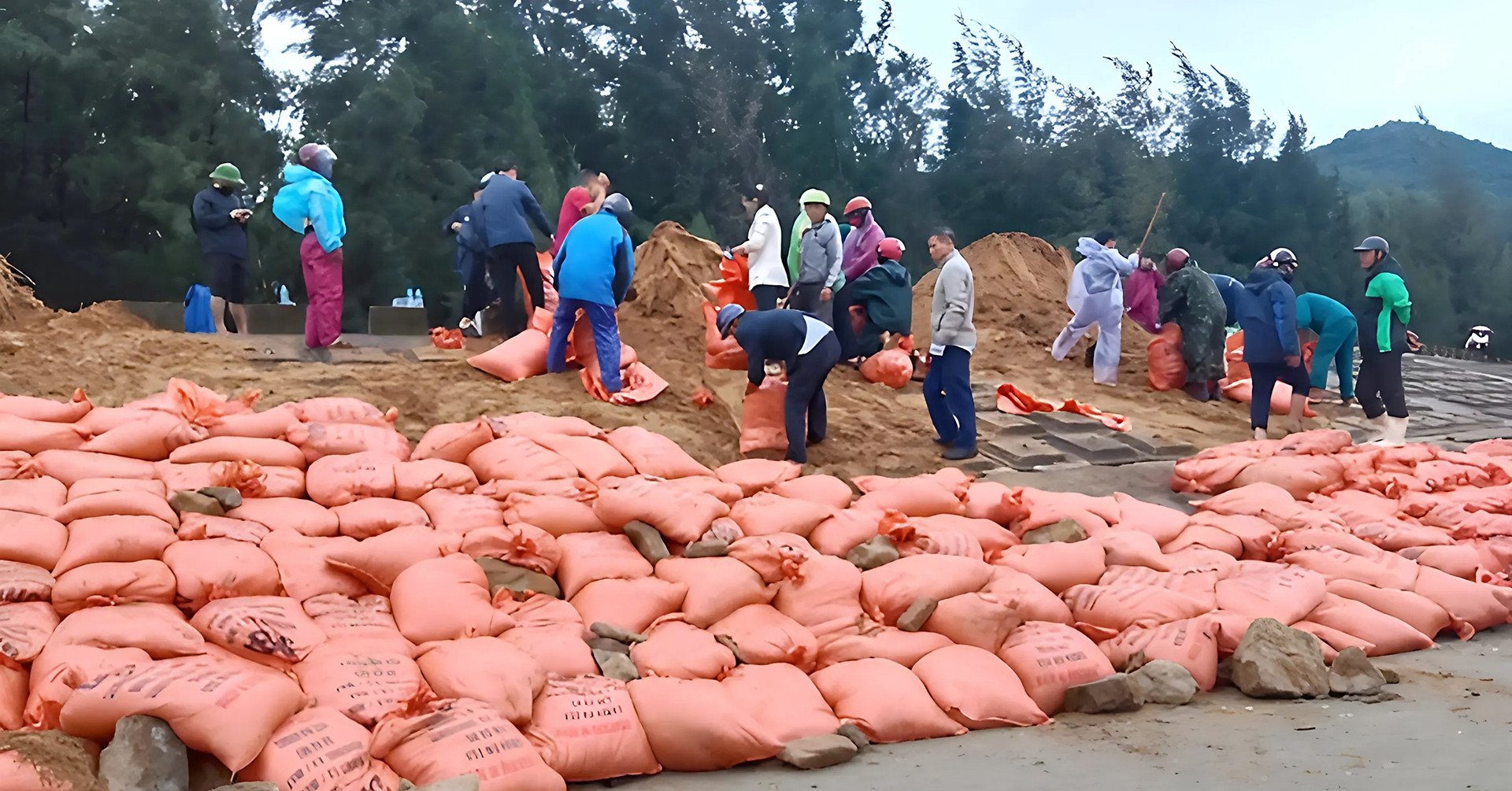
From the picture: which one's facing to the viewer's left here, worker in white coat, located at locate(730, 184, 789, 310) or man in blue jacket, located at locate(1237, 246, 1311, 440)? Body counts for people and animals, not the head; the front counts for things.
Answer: the worker in white coat

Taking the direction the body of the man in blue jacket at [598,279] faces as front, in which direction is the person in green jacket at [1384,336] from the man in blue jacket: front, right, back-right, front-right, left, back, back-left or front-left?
front-right

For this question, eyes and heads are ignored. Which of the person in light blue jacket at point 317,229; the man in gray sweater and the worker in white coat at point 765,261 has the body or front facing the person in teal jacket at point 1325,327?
the person in light blue jacket at point 317,229

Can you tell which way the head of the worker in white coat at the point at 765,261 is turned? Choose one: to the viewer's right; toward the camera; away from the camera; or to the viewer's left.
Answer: to the viewer's left

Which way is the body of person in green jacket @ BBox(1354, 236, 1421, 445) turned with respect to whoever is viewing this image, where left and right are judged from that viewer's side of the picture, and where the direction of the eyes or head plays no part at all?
facing to the left of the viewer

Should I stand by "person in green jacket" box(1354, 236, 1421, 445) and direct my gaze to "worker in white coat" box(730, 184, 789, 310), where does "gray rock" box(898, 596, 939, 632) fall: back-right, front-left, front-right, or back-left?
front-left

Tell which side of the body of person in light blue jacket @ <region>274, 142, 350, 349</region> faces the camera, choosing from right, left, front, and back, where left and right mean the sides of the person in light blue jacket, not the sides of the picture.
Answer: right

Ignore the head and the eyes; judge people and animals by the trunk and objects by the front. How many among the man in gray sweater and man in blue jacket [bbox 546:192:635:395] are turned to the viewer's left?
1

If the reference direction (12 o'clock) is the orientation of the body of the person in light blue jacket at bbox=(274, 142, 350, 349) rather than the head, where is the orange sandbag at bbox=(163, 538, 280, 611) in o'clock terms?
The orange sandbag is roughly at 3 o'clock from the person in light blue jacket.

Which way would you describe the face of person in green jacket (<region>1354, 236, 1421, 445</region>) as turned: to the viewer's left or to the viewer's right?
to the viewer's left

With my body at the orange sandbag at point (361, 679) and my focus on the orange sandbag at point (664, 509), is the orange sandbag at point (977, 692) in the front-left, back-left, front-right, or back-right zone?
front-right

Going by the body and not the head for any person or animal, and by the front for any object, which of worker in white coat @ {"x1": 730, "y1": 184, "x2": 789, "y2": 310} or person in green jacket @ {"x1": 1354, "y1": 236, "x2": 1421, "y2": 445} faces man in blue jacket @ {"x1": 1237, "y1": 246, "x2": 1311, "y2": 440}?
the person in green jacket

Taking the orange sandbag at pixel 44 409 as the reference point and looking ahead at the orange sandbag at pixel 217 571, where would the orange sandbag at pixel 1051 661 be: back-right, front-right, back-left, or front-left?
front-left
